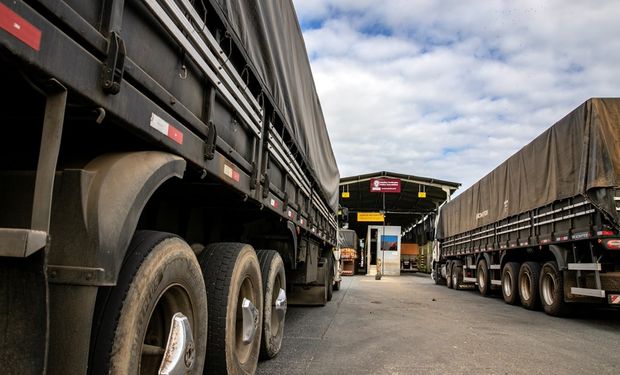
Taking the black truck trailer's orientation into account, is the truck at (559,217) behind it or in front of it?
in front

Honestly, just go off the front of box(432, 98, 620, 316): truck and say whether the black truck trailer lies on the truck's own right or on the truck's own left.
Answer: on the truck's own left

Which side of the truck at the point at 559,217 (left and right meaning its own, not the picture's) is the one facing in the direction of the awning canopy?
front

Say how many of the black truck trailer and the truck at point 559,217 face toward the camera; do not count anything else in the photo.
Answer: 0

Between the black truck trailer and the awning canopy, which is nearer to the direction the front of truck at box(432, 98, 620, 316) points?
the awning canopy

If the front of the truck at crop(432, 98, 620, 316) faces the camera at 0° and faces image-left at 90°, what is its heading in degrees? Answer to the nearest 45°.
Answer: approximately 135°

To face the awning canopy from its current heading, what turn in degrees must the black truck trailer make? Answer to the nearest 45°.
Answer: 0° — it already faces it
